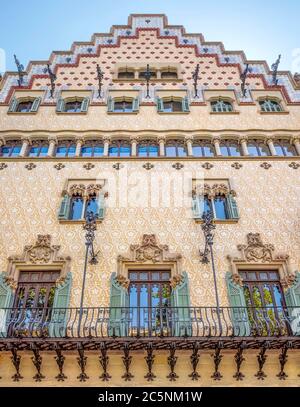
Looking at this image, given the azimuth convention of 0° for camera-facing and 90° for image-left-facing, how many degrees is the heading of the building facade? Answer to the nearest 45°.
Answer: approximately 0°
